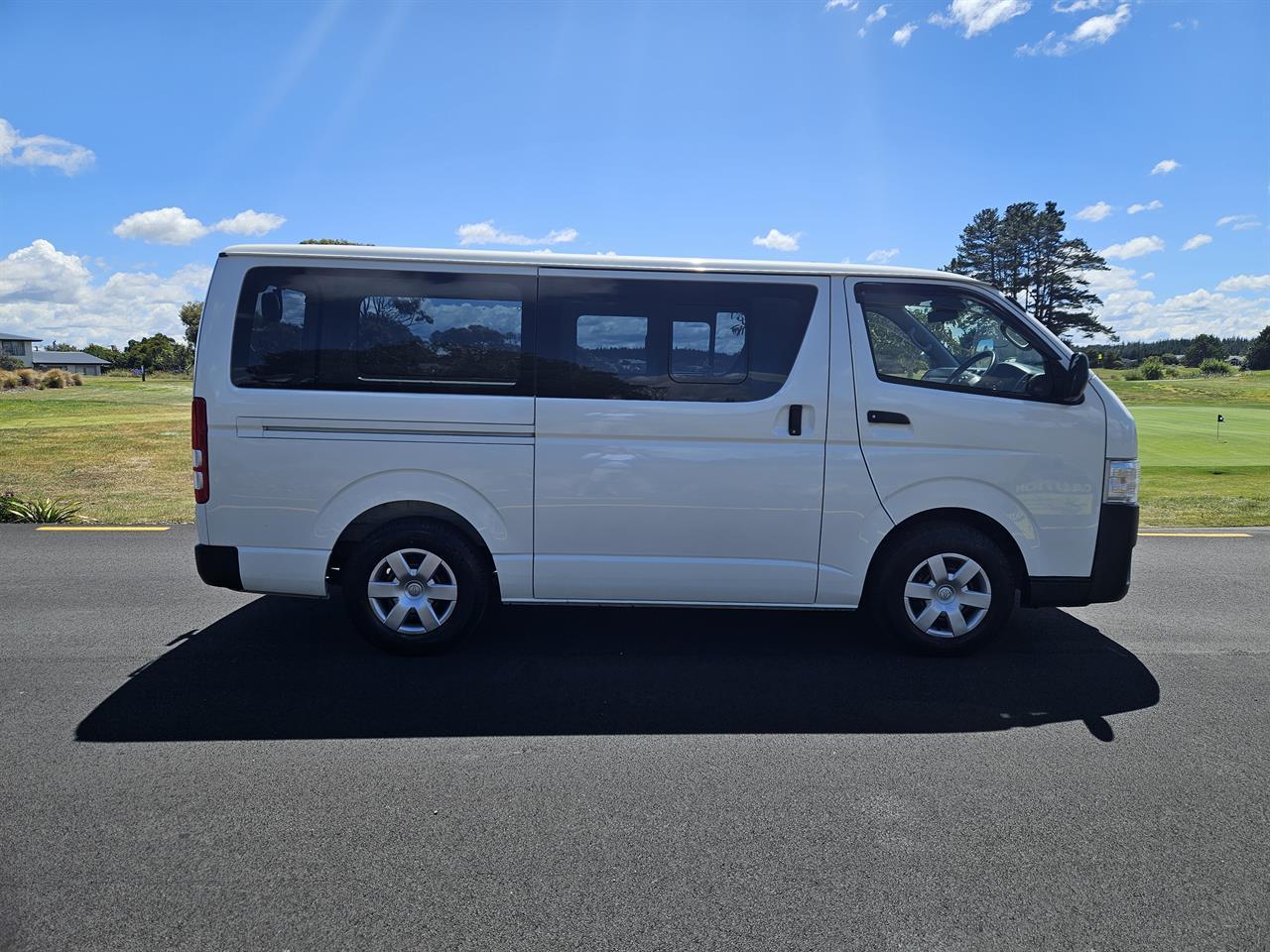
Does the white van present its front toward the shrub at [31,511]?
no

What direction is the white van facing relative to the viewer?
to the viewer's right
